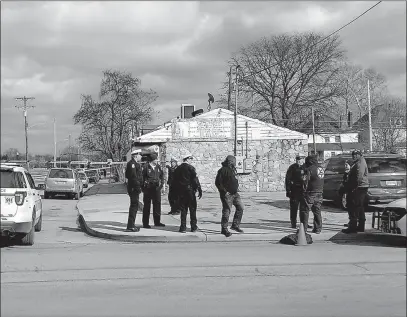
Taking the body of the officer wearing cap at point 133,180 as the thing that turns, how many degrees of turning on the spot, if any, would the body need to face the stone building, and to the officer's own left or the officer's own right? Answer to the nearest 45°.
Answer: approximately 90° to the officer's own left

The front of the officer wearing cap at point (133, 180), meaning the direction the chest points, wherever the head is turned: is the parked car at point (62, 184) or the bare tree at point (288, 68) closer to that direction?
the bare tree

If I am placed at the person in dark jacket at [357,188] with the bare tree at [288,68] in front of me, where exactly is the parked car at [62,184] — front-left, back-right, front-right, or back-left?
front-left

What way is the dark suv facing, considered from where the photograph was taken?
facing away from the viewer and to the left of the viewer

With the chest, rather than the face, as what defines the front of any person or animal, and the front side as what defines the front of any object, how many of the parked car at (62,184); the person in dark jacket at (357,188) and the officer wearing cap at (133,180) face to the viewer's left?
1

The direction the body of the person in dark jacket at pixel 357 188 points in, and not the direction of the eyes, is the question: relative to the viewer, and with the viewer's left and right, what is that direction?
facing to the left of the viewer

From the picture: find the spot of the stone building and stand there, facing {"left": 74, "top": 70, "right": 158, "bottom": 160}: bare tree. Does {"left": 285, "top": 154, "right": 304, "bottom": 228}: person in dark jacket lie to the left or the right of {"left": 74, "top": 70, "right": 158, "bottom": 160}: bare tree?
left

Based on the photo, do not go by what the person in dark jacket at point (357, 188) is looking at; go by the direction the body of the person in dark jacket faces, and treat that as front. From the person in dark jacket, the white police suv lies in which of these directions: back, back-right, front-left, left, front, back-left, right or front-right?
front-left

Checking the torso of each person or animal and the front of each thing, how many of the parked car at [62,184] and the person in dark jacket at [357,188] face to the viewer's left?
1
